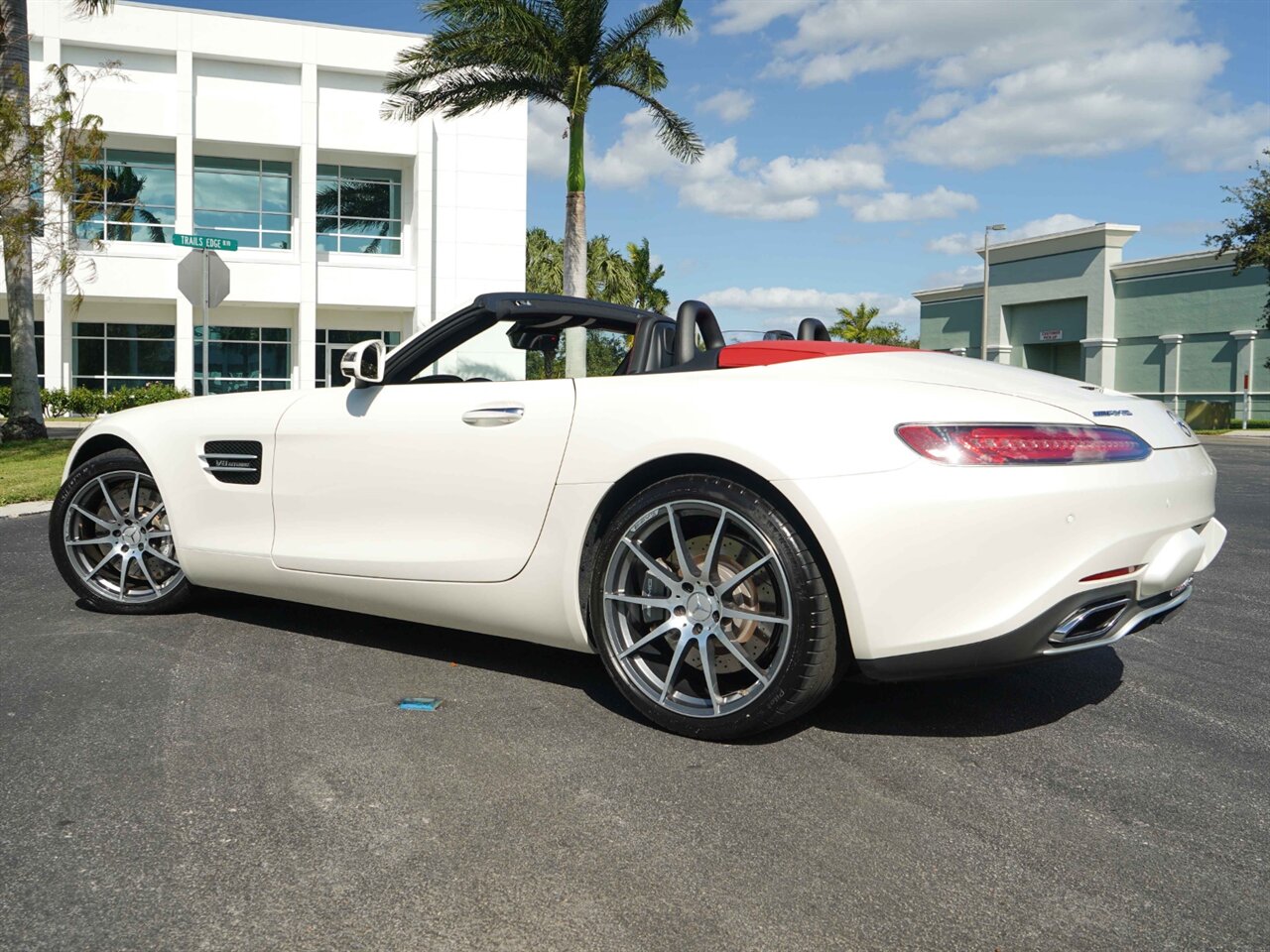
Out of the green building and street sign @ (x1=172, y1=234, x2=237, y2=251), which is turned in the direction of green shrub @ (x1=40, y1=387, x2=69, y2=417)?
the green building

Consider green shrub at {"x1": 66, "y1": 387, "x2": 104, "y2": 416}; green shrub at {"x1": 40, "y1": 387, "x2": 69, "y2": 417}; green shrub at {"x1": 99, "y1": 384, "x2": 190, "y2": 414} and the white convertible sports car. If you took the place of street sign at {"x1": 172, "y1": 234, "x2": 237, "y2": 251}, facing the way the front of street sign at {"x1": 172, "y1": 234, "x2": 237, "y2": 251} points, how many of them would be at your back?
3

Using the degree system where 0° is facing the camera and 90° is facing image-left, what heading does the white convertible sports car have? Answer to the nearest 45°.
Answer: approximately 135°

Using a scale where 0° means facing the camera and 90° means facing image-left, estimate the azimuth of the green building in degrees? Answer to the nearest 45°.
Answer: approximately 45°

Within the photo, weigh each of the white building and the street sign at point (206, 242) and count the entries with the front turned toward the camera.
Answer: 2

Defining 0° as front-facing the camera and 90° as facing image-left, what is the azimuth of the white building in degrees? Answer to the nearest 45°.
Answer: approximately 0°
